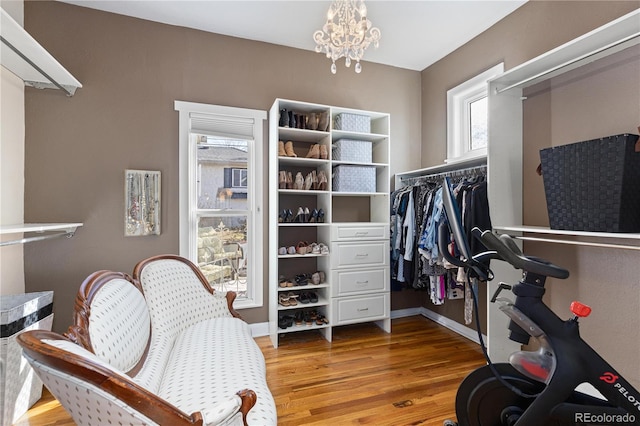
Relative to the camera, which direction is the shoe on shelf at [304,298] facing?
toward the camera

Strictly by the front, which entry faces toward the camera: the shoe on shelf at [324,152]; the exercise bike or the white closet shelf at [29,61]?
the shoe on shelf

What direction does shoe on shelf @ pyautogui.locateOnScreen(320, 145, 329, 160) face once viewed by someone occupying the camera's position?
facing the viewer

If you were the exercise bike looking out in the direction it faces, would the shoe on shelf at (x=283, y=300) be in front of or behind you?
in front

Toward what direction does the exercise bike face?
to the viewer's left

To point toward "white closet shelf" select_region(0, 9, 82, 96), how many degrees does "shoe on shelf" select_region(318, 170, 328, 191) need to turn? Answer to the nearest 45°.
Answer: approximately 45° to its right

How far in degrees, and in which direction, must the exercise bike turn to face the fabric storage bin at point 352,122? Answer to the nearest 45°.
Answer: approximately 45° to its right

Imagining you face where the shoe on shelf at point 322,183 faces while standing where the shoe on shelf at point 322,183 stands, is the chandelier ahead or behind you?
ahead

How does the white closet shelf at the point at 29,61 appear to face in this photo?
to the viewer's right

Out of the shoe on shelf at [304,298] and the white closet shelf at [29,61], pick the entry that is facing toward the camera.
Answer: the shoe on shelf
